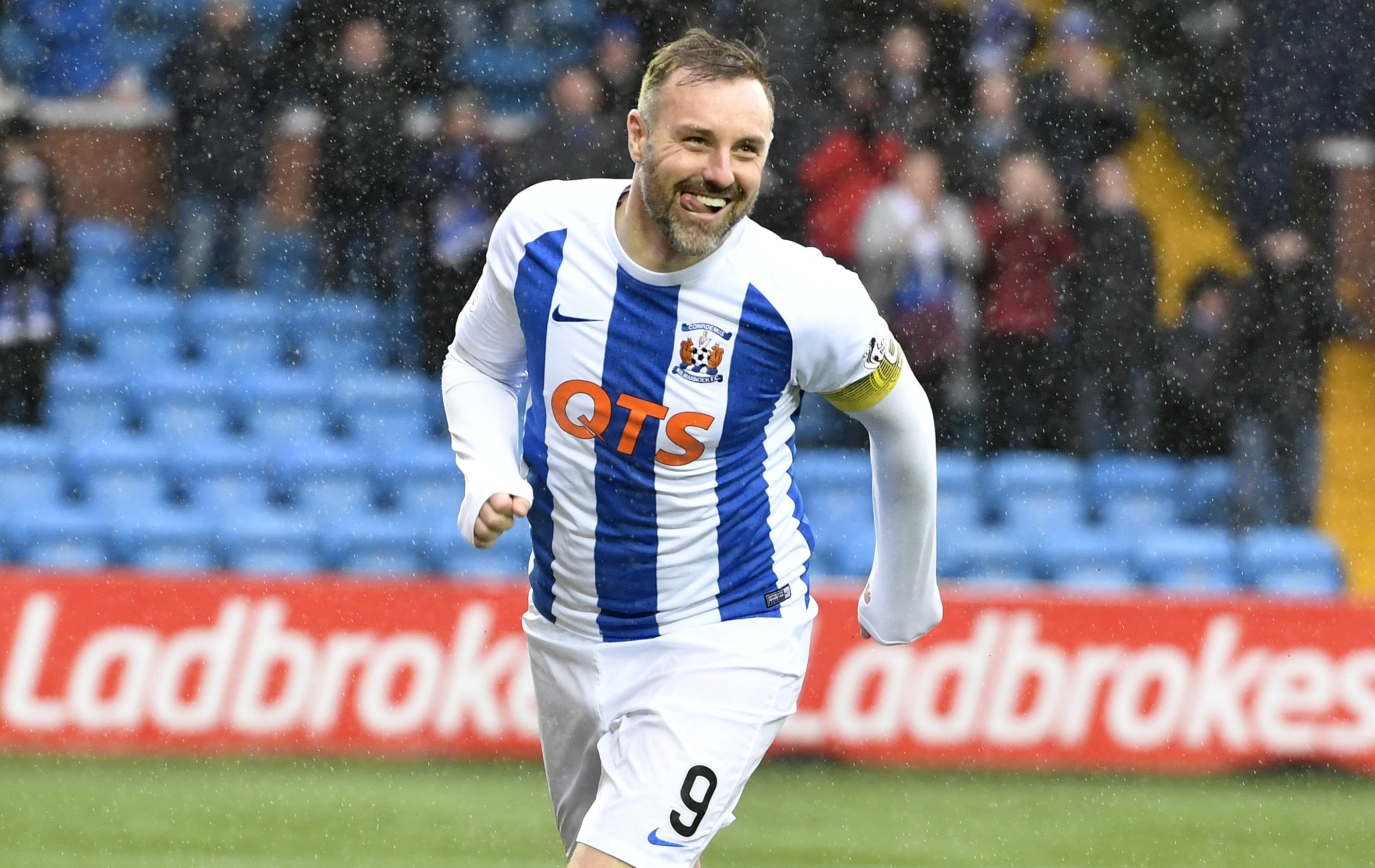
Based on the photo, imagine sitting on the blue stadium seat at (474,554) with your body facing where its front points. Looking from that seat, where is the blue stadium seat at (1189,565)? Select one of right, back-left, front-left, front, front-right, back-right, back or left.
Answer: left

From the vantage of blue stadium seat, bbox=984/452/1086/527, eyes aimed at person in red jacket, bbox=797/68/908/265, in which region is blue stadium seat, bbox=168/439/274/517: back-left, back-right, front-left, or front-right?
front-left

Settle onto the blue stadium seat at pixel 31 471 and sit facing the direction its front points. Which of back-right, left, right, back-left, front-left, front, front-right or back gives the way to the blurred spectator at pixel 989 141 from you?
left

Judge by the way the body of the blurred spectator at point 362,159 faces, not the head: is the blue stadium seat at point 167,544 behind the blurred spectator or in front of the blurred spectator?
in front

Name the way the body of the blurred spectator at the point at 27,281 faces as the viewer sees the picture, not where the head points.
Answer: toward the camera

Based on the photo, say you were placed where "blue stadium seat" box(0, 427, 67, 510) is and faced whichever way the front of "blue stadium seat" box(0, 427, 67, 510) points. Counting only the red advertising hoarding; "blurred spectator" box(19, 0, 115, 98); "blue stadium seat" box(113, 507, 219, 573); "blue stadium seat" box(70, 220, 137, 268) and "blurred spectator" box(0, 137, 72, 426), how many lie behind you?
3

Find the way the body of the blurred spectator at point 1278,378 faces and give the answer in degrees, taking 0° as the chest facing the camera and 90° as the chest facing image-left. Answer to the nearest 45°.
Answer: approximately 0°

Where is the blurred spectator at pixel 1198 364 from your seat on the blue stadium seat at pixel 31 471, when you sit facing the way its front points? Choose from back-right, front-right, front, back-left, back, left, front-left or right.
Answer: left

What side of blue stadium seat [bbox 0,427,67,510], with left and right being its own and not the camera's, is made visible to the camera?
front

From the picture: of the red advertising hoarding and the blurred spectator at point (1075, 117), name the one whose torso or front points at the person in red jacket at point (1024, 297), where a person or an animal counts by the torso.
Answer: the blurred spectator

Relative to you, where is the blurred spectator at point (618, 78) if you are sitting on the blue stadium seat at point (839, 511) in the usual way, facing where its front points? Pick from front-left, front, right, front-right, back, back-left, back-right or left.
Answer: back-right

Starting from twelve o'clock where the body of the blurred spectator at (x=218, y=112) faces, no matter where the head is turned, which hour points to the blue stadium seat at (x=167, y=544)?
The blue stadium seat is roughly at 12 o'clock from the blurred spectator.

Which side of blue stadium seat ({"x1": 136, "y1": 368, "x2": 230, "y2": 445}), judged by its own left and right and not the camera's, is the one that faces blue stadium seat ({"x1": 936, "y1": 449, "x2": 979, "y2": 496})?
left

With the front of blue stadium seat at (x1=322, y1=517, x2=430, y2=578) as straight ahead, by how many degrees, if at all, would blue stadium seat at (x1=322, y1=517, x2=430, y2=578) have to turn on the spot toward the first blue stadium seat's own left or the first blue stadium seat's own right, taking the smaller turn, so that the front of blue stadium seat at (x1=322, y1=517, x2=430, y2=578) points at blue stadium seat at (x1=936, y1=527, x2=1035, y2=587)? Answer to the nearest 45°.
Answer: approximately 90° to the first blue stadium seat's own left

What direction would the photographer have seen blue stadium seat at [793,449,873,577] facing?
facing the viewer
